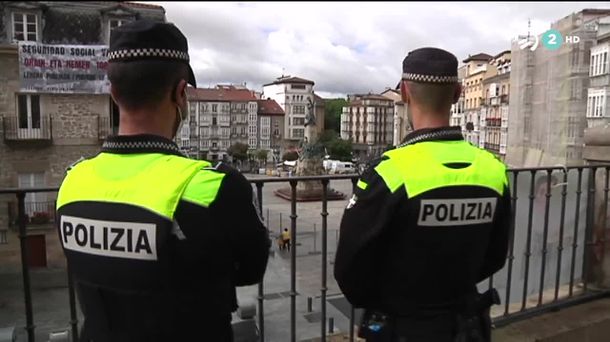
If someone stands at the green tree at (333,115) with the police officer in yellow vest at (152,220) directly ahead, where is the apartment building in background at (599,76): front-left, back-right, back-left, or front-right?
front-left

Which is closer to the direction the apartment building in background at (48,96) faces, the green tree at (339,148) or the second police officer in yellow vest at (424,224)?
the second police officer in yellow vest

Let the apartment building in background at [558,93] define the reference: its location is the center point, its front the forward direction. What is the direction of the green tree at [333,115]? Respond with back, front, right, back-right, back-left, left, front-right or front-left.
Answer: right

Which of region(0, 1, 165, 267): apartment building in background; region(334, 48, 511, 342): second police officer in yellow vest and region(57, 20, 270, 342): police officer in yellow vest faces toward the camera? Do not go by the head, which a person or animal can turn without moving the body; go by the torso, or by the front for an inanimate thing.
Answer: the apartment building in background

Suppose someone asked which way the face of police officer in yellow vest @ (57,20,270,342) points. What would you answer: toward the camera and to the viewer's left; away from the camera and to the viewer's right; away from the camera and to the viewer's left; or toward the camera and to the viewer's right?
away from the camera and to the viewer's right

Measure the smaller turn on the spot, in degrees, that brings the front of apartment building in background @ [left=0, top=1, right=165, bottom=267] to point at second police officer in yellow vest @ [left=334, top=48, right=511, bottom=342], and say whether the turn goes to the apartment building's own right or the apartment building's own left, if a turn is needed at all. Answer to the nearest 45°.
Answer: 0° — it already faces them

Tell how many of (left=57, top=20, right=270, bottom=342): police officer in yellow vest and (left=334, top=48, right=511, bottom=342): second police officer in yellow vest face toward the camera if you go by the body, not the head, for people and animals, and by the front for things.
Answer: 0

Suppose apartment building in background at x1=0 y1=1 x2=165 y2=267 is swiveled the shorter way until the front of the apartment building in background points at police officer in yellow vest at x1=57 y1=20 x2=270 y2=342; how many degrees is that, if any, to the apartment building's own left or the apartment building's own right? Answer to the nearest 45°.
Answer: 0° — it already faces them

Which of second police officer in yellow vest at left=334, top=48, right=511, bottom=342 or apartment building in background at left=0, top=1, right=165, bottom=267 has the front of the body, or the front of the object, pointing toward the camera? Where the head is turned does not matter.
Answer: the apartment building in background

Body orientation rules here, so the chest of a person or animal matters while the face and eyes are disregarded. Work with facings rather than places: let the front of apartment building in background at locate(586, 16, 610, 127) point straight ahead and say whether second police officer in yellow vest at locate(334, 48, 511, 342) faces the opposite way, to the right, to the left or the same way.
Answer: to the right

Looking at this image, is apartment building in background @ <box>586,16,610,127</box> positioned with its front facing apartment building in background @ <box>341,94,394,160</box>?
no

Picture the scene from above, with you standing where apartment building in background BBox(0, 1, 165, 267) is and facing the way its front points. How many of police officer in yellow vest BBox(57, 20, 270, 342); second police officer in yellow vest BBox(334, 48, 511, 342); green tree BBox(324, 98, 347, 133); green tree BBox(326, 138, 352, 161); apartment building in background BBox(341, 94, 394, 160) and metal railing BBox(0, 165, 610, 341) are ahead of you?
3

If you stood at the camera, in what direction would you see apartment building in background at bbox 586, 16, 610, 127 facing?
facing the viewer and to the left of the viewer

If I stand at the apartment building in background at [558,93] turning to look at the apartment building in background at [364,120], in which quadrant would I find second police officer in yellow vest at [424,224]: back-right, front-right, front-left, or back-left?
back-left

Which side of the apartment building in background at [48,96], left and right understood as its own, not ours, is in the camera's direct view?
front

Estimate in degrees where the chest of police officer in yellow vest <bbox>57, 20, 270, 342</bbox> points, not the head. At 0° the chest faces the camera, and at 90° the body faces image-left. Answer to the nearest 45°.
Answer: approximately 225°

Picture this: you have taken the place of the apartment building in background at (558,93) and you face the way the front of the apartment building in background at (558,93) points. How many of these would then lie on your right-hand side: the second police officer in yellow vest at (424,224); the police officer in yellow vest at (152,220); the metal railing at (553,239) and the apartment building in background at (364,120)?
1
